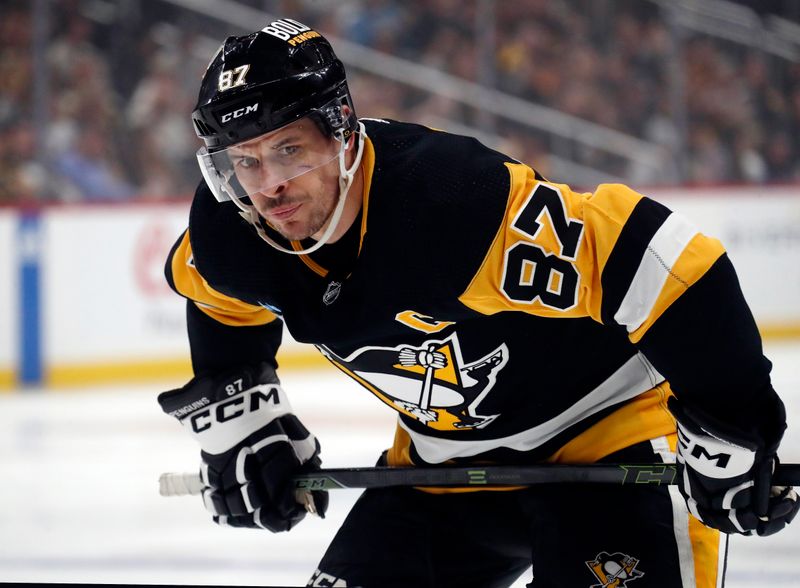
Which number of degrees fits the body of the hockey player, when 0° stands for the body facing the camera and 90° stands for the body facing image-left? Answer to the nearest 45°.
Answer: approximately 45°
